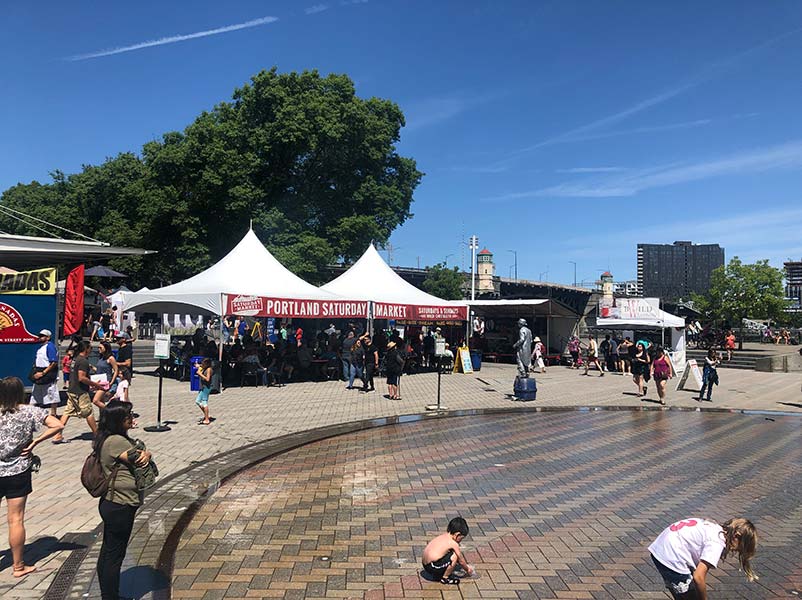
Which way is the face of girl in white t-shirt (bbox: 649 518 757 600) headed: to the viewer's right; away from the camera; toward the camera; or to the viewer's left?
to the viewer's right

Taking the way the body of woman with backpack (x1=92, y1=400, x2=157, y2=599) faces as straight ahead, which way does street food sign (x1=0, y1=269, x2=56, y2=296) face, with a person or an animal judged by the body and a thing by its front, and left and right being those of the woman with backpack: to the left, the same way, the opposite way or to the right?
to the right

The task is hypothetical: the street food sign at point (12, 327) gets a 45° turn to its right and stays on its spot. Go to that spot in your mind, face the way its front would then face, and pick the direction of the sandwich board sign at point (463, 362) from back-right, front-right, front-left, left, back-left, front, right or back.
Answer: back-left

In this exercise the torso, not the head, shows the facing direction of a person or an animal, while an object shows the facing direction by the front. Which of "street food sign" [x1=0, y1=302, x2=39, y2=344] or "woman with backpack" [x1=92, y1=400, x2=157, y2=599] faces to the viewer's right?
the woman with backpack

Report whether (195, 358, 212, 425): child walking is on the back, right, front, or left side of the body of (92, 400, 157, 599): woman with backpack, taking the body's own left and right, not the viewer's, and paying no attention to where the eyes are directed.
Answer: left

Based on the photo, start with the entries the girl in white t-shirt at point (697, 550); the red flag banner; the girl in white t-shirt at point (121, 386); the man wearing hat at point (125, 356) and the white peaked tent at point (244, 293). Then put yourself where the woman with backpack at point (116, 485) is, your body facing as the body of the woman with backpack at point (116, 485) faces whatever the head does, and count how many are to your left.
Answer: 4

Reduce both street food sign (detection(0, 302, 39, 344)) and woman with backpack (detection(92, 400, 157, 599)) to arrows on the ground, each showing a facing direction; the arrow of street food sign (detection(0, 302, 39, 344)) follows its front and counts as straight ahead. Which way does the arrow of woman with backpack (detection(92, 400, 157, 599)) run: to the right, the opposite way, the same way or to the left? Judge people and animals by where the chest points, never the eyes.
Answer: to the left

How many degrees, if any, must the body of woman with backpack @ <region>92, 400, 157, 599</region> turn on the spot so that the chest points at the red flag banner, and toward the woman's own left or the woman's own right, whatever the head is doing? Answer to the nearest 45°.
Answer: approximately 90° to the woman's own left

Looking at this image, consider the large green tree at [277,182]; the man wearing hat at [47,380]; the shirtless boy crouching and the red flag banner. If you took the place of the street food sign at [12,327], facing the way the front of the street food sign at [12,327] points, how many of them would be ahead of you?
2

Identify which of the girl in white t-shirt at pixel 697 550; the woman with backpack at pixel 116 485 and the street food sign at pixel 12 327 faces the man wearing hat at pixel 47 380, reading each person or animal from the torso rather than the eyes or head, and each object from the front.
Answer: the street food sign

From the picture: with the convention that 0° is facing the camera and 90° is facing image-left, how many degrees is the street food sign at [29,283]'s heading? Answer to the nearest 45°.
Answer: approximately 0°

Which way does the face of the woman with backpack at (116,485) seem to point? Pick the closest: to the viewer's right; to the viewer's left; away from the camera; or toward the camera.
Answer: to the viewer's right

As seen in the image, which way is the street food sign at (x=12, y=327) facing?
toward the camera

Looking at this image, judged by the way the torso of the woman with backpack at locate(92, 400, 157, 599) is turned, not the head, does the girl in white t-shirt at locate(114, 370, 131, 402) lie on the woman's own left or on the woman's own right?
on the woman's own left
